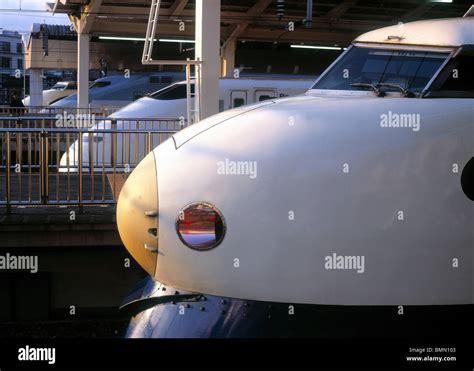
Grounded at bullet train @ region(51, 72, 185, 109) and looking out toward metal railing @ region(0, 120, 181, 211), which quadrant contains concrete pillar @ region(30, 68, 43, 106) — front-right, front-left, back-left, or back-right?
back-right

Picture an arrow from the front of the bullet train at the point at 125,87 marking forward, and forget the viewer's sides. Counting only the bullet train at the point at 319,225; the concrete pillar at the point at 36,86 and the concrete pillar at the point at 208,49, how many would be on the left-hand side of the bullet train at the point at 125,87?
2

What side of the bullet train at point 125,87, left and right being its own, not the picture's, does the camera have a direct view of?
left

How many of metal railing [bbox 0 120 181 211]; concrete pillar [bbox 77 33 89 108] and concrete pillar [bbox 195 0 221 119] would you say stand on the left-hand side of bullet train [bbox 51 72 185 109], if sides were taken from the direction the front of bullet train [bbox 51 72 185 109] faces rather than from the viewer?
3

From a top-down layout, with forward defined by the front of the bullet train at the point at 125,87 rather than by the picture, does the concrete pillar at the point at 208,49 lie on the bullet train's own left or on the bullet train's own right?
on the bullet train's own left
